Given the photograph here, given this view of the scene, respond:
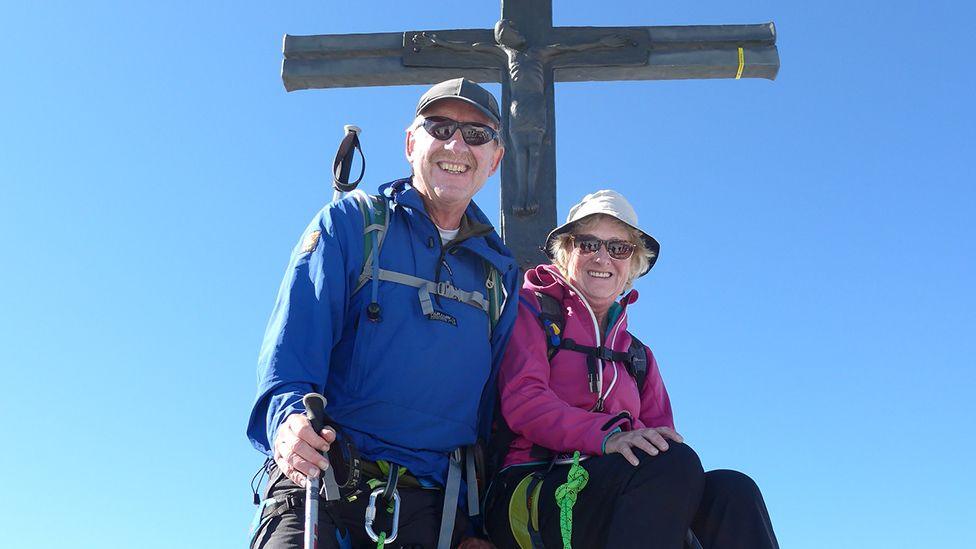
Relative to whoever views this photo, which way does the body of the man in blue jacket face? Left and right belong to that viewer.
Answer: facing the viewer and to the right of the viewer

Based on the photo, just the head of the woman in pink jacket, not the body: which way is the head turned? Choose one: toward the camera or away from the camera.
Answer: toward the camera

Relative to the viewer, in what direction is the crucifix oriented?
toward the camera

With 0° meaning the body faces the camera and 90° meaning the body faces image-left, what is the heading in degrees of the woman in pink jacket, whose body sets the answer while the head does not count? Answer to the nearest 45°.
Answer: approximately 315°

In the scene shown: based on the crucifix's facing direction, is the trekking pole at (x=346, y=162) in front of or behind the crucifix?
in front
